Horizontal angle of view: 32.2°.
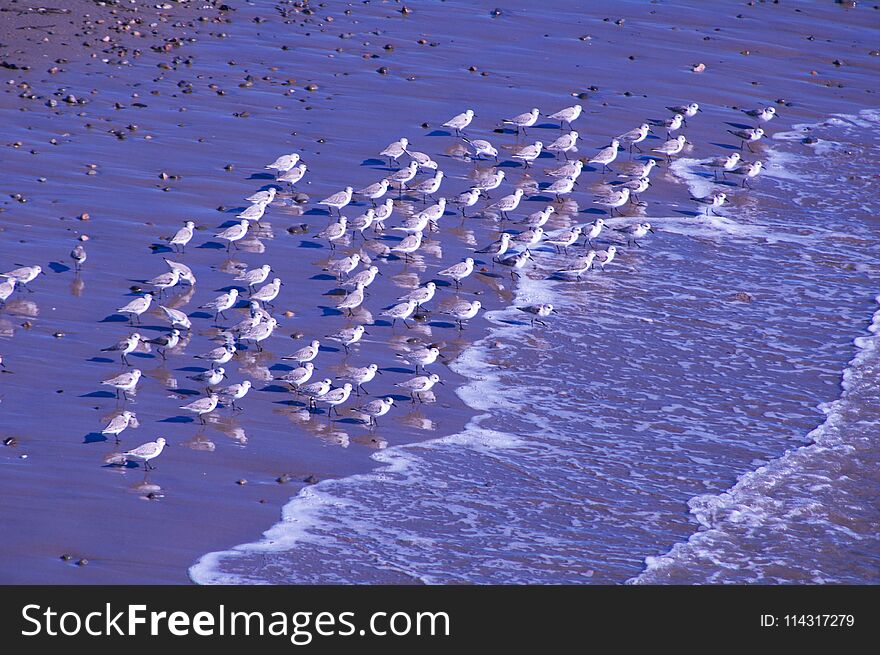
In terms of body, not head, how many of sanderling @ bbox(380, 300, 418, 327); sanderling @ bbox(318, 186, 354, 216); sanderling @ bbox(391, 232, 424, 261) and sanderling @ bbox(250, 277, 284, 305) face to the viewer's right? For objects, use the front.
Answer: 4

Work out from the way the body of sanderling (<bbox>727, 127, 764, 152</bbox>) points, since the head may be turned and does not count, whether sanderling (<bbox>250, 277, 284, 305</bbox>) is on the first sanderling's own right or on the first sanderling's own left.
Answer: on the first sanderling's own right

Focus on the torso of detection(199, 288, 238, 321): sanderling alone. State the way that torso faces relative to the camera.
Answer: to the viewer's right

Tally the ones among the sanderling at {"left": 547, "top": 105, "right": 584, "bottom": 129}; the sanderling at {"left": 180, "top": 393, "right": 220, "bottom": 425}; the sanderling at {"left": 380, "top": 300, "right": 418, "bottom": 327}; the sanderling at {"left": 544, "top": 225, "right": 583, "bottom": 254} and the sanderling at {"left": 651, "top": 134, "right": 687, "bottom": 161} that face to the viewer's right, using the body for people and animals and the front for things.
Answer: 5

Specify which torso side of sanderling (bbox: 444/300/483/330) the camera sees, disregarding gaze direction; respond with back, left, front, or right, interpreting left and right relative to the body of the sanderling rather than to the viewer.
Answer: right

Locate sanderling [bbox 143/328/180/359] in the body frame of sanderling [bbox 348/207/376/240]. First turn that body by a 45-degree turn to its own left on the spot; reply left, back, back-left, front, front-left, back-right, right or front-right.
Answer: back

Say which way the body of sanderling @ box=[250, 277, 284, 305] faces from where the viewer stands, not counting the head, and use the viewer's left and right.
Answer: facing to the right of the viewer

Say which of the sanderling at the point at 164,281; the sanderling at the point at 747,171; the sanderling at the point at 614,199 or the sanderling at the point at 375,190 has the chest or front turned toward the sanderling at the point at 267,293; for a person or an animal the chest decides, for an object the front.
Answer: the sanderling at the point at 164,281

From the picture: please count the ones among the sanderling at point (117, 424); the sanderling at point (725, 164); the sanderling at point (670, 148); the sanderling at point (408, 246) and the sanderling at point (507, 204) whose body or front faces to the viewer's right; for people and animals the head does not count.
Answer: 5

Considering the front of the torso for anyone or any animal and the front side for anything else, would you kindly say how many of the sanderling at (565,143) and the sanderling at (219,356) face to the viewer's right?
2
